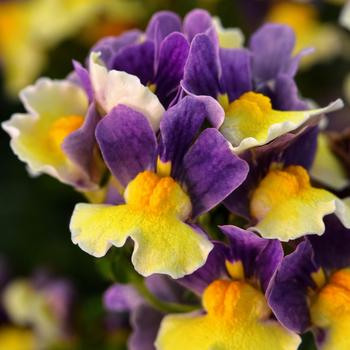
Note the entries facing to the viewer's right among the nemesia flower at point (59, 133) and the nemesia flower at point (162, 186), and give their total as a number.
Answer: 0

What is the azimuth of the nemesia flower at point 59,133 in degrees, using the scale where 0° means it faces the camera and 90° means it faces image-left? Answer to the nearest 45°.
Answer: approximately 45°

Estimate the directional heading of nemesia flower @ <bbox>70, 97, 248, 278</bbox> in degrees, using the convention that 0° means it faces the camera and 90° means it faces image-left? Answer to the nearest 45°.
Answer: approximately 0°
